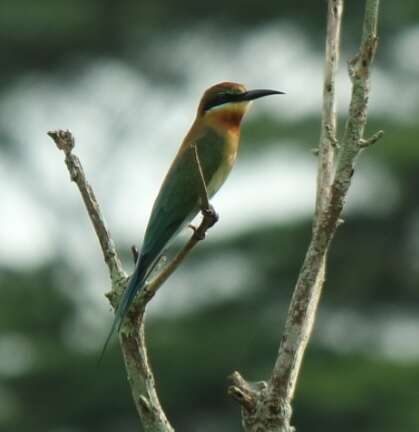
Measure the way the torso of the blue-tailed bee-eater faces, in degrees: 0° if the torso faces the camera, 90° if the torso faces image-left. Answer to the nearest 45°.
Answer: approximately 270°
